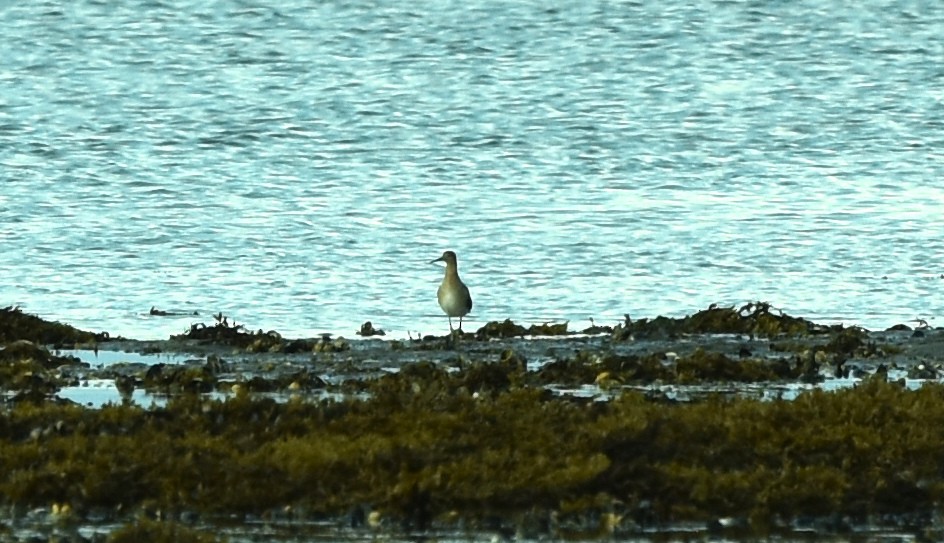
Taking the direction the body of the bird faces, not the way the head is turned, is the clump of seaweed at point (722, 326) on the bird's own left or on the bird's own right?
on the bird's own left

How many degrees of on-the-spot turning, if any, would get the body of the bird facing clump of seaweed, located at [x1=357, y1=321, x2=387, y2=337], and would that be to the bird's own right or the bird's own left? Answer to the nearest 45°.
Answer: approximately 45° to the bird's own right

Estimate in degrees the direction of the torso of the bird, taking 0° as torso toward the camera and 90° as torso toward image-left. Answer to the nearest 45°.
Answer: approximately 45°

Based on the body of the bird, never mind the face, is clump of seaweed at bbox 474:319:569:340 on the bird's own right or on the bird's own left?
on the bird's own left

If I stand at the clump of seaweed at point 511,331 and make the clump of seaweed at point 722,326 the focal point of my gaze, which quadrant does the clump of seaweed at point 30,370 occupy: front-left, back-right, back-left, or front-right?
back-right

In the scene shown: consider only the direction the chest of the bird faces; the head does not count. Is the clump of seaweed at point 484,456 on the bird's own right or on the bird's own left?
on the bird's own left
